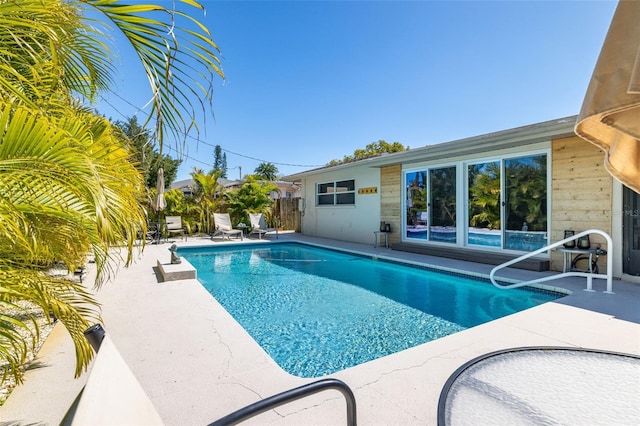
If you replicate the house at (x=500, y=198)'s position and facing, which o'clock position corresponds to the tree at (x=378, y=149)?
The tree is roughly at 4 o'clock from the house.

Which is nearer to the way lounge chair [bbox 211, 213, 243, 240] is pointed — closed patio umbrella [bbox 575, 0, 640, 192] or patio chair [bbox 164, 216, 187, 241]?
the closed patio umbrella

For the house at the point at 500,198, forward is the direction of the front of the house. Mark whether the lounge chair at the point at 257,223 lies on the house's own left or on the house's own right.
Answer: on the house's own right

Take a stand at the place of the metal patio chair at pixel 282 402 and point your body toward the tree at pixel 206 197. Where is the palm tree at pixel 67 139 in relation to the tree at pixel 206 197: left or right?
left

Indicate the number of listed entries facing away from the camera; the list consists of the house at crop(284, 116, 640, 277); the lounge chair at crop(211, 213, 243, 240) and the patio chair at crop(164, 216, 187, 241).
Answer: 0

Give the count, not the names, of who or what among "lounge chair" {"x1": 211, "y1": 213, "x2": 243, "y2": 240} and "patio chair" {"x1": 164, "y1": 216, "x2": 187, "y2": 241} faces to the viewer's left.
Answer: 0

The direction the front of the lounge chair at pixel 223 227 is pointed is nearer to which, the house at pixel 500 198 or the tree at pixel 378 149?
the house

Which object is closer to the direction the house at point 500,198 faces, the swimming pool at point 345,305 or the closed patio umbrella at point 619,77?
the swimming pool

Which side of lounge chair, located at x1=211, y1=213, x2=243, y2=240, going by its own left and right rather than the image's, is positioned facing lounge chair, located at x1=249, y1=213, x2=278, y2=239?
left

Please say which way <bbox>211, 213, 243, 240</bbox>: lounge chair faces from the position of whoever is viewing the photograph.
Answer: facing the viewer and to the right of the viewer

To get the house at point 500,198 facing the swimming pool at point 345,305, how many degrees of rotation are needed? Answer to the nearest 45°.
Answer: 0° — it already faces it

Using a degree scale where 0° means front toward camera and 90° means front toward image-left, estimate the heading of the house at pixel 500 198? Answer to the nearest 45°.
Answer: approximately 45°

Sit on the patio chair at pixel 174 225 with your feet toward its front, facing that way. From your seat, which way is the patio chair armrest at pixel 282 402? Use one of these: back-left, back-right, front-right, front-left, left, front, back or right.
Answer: front-right
